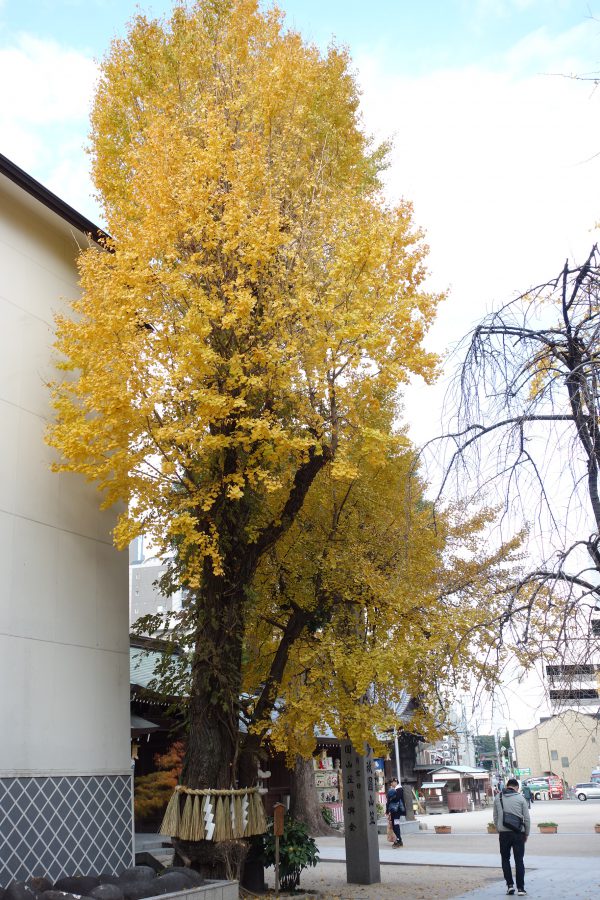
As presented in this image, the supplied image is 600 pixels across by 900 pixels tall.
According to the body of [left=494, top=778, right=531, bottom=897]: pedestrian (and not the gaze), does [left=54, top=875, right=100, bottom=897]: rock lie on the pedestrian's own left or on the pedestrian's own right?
on the pedestrian's own left

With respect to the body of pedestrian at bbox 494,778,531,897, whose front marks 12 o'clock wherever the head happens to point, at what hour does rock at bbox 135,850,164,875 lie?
The rock is roughly at 9 o'clock from the pedestrian.

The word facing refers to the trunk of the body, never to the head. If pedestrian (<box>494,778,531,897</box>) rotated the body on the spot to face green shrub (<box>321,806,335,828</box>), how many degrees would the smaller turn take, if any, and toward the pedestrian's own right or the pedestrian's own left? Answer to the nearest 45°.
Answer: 0° — they already face it

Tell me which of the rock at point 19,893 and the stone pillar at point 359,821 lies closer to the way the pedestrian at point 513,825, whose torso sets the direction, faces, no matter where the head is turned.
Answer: the stone pillar

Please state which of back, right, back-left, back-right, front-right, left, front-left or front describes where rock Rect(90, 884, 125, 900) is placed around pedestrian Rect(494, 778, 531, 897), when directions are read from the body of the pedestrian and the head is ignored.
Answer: back-left

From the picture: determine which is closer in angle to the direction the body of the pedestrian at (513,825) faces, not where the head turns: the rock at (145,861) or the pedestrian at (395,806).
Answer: the pedestrian

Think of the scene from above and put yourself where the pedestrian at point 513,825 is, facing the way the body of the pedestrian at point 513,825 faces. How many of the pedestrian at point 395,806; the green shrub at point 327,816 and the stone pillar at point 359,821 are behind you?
0

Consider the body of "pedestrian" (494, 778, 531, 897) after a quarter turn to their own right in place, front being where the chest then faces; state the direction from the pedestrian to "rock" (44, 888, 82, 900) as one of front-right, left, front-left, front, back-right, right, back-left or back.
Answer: back-right

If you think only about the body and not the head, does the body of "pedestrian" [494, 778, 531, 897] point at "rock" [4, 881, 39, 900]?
no

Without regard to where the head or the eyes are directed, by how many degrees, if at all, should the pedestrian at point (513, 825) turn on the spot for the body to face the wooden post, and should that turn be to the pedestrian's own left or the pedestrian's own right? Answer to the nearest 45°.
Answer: approximately 90° to the pedestrian's own left

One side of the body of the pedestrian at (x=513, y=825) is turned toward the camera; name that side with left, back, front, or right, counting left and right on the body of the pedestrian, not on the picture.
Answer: back

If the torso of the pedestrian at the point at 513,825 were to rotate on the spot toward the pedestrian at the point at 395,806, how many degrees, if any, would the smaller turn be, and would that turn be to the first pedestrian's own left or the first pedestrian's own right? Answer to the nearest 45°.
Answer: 0° — they already face them

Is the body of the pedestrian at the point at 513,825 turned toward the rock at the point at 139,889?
no

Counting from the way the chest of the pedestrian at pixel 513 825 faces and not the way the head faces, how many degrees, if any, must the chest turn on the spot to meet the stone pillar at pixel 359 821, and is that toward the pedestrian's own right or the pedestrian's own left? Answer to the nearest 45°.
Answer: approximately 45° to the pedestrian's own left
